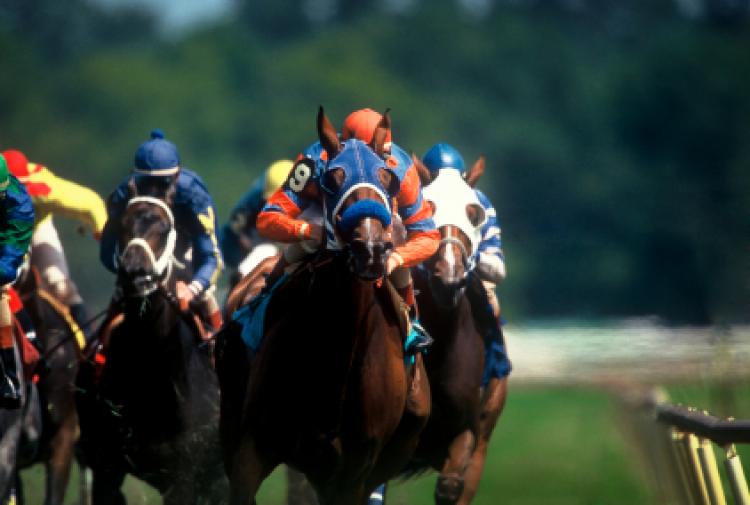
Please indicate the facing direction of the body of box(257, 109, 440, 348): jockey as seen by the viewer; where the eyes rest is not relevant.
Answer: toward the camera

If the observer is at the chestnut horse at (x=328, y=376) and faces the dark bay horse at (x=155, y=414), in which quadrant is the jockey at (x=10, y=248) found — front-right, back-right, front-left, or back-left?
front-left

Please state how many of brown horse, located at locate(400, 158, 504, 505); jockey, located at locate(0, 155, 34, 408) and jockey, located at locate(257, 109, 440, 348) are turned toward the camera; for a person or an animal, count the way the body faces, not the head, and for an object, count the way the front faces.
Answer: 3

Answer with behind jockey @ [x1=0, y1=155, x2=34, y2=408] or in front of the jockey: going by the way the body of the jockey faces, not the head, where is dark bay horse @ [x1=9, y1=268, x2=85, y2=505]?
behind

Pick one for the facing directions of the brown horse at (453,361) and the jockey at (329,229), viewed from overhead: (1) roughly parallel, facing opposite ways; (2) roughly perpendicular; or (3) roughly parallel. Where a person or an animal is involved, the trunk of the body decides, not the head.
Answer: roughly parallel

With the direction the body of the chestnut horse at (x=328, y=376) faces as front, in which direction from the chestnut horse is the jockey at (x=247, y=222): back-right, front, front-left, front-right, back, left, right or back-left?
back

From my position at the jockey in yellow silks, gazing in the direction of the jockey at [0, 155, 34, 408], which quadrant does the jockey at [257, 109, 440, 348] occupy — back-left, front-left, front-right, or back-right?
front-left

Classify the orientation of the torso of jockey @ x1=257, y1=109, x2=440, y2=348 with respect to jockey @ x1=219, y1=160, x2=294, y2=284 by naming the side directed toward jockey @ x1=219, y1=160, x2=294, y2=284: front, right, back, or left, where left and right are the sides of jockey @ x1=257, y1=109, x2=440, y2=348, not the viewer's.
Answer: back

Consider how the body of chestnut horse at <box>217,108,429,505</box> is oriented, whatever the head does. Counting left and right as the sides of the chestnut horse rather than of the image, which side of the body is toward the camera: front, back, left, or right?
front

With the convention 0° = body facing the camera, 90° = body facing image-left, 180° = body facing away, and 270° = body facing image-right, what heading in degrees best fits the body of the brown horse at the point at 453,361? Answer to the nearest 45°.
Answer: approximately 0°

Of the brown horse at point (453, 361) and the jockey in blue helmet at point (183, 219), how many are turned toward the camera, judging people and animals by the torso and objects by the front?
2
